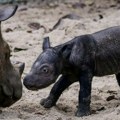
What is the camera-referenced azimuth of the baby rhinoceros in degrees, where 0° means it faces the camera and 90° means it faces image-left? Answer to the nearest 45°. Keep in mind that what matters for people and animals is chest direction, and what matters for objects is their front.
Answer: approximately 90°
